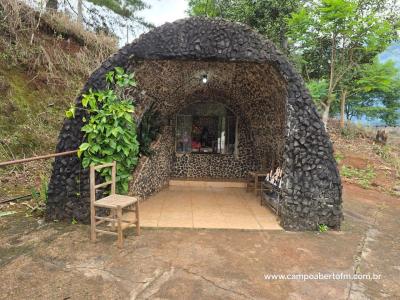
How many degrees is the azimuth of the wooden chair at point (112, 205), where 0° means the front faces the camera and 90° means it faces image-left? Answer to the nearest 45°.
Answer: approximately 315°

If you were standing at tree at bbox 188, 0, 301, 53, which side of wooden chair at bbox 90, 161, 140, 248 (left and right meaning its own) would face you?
left

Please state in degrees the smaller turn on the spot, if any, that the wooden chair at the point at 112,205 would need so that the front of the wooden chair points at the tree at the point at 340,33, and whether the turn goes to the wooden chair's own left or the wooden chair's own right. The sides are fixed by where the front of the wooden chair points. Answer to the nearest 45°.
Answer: approximately 90° to the wooden chair's own left
